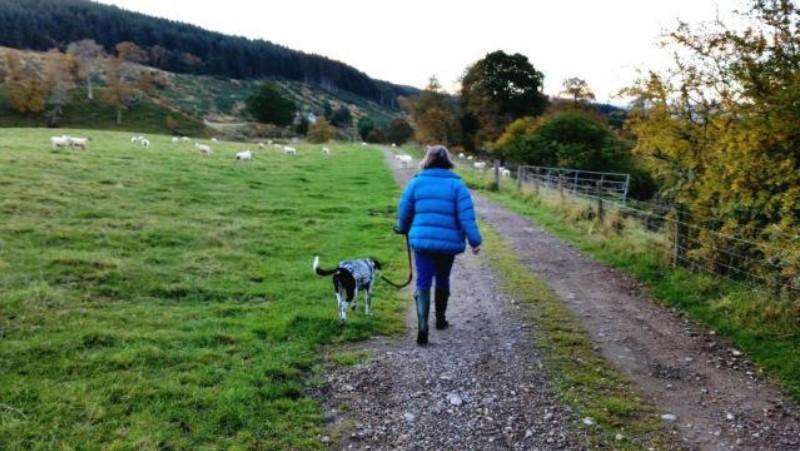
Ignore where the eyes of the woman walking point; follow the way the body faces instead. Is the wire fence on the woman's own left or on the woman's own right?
on the woman's own right

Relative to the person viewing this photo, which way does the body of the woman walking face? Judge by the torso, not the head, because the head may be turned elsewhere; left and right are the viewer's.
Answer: facing away from the viewer

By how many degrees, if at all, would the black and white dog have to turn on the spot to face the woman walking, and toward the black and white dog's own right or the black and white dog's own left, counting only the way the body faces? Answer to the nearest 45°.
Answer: approximately 90° to the black and white dog's own right

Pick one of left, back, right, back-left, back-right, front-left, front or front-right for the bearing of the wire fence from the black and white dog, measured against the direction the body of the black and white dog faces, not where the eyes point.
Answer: front-right

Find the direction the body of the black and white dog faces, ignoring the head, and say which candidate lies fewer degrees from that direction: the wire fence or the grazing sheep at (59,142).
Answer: the wire fence

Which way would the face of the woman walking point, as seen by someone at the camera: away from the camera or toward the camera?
away from the camera

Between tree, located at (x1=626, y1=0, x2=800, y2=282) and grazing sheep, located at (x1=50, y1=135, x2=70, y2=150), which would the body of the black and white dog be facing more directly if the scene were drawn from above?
the tree

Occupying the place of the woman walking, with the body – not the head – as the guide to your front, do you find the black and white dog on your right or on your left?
on your left

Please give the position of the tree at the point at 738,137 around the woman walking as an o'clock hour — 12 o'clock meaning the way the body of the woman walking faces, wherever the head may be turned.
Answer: The tree is roughly at 2 o'clock from the woman walking.

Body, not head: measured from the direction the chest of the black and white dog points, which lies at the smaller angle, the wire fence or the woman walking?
the wire fence

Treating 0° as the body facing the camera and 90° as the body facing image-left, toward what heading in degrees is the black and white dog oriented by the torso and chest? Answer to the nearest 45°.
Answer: approximately 225°
